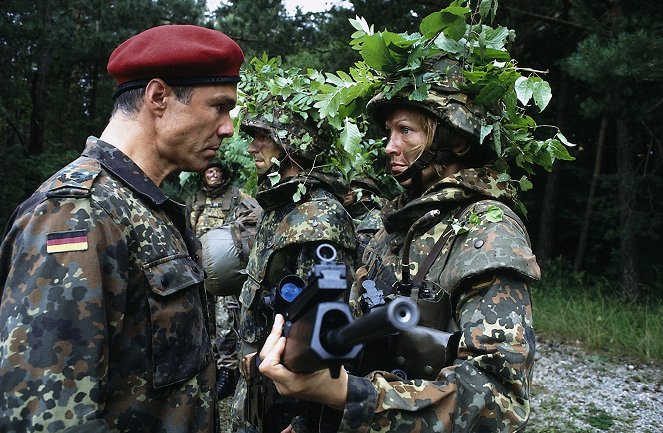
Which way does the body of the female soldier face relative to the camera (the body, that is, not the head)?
to the viewer's left

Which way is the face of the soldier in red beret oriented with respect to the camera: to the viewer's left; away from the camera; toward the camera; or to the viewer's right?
to the viewer's right

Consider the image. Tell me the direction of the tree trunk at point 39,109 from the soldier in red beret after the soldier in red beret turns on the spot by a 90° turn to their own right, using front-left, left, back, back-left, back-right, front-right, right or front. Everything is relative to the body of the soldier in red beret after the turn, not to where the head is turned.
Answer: back

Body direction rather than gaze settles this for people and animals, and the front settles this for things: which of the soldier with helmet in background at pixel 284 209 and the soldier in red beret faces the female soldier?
the soldier in red beret

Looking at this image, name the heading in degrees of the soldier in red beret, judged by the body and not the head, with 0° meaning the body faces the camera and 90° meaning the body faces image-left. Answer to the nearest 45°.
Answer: approximately 270°

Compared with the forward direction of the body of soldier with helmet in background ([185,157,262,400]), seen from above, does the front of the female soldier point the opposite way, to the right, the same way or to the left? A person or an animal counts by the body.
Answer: to the right

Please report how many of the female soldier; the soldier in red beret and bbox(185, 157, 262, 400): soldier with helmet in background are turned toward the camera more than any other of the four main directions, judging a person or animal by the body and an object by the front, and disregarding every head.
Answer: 1

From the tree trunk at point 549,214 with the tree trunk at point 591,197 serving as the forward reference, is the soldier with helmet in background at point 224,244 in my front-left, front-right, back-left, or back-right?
back-right

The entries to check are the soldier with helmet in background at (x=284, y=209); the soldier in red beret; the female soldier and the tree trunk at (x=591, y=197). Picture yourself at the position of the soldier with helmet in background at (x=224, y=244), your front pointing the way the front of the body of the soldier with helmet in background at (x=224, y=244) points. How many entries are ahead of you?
3

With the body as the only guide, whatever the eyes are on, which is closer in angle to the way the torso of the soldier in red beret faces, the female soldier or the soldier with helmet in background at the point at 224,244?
the female soldier

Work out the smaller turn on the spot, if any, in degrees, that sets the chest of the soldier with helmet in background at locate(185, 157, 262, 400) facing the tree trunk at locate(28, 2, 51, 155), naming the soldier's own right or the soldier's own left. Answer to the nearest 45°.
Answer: approximately 135° to the soldier's own right
